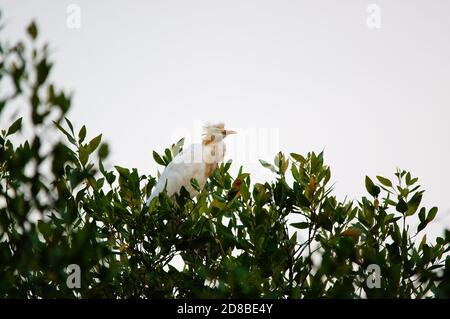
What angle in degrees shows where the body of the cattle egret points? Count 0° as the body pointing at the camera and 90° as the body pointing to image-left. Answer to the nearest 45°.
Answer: approximately 270°
